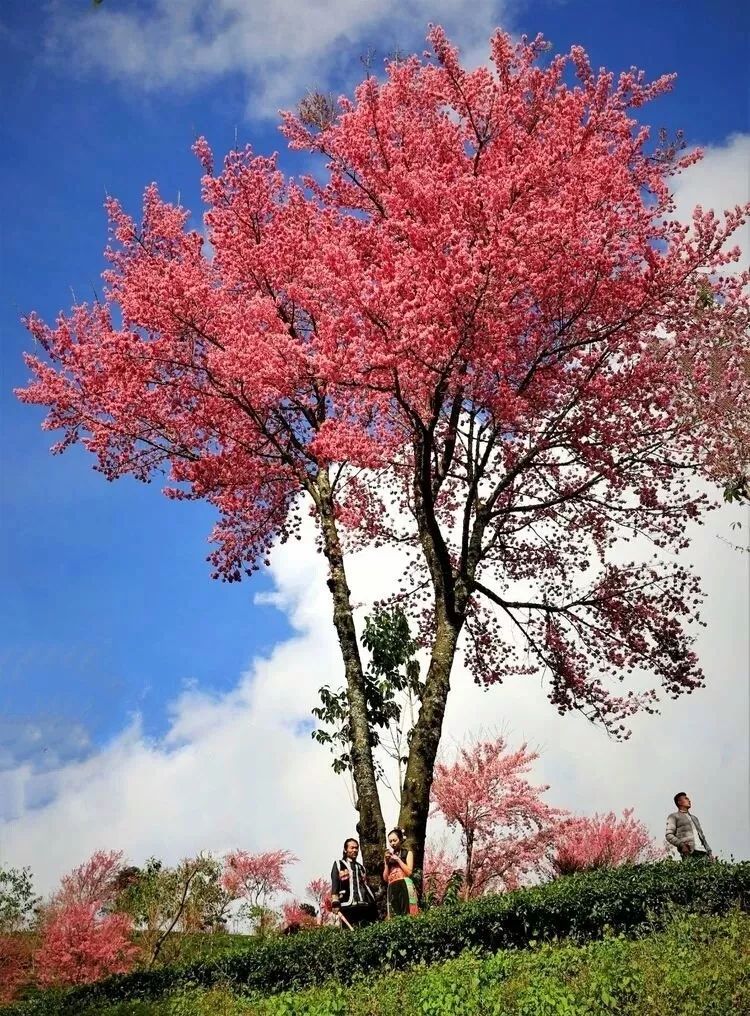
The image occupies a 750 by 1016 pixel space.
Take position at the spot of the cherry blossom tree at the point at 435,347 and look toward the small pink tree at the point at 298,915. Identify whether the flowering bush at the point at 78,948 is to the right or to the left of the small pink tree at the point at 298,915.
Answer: left

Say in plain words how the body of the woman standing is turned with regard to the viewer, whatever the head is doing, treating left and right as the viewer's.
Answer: facing the viewer and to the left of the viewer

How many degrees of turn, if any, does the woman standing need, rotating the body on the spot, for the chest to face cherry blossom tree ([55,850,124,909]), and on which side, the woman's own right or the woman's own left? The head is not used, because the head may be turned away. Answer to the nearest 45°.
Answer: approximately 90° to the woman's own right

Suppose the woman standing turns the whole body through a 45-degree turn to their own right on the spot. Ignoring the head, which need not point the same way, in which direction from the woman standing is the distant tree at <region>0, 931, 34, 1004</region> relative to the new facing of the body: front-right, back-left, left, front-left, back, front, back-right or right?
front-right

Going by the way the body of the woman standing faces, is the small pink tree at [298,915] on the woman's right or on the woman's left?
on the woman's right
